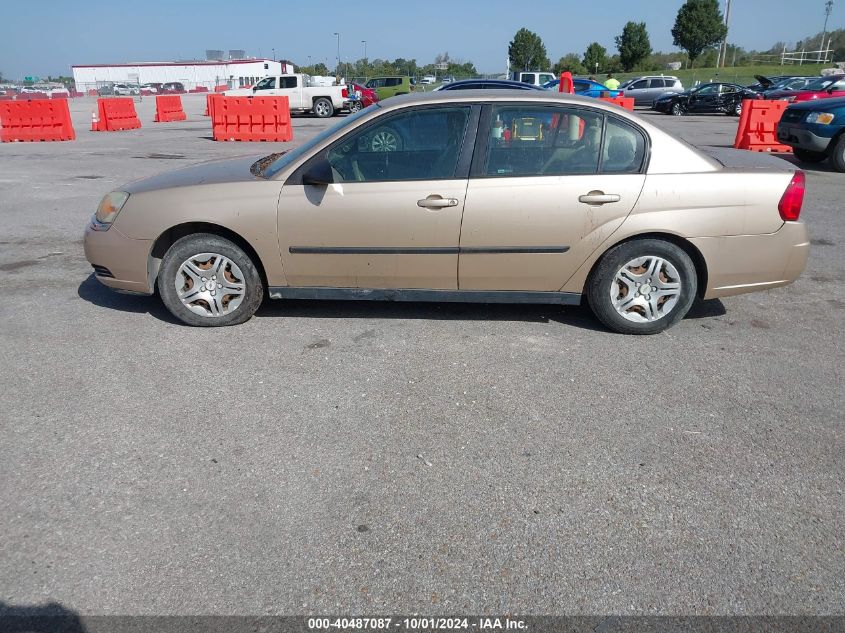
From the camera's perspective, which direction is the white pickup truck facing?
to the viewer's left

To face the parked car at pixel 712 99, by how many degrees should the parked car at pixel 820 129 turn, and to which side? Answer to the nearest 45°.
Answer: approximately 135° to its right

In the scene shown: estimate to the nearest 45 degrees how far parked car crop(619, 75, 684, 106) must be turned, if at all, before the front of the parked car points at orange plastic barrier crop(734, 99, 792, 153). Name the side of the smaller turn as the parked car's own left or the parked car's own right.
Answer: approximately 90° to the parked car's own left

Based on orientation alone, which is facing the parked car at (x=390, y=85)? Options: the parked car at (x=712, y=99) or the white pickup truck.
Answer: the parked car at (x=712, y=99)

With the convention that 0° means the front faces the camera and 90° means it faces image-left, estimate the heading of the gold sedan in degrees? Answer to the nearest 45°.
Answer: approximately 90°

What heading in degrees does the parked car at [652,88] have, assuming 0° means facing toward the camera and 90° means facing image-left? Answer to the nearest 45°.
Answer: approximately 90°

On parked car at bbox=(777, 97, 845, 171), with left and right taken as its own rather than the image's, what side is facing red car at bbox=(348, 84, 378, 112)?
right

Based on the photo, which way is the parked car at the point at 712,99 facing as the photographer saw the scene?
facing to the left of the viewer

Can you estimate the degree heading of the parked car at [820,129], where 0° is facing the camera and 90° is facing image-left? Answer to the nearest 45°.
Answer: approximately 45°

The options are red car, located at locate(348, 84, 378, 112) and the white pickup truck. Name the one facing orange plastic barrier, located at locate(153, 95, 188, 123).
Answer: the white pickup truck

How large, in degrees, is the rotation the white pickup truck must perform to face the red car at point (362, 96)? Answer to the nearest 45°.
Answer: approximately 135° to its right

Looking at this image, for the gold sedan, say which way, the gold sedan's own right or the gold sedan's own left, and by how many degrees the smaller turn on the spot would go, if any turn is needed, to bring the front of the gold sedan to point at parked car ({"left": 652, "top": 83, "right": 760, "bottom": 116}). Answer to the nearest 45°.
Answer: approximately 90° to the gold sedan's own right

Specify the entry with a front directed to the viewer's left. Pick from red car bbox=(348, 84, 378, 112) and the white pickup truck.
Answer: the white pickup truck

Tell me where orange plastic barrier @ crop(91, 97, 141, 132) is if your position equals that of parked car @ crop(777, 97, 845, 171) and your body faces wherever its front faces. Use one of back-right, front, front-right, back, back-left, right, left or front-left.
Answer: front-right
